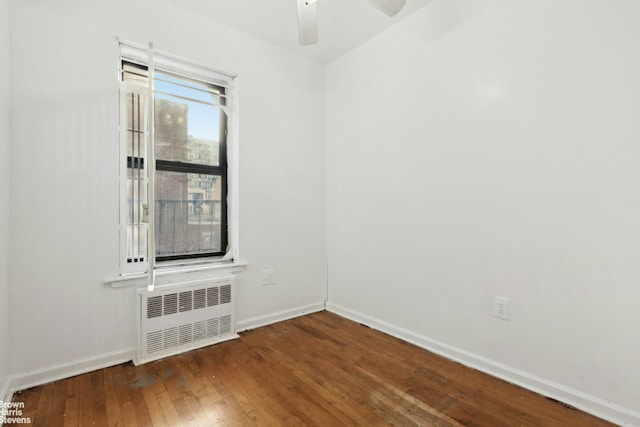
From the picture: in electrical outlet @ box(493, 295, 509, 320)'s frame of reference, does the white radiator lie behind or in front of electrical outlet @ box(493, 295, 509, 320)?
in front

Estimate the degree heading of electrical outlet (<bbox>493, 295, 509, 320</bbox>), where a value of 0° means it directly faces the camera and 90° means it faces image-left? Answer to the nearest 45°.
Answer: approximately 45°

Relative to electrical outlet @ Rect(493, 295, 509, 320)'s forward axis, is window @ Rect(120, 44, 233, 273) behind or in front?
in front
